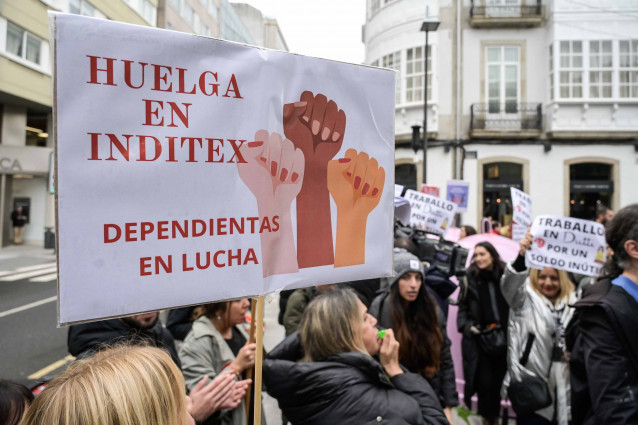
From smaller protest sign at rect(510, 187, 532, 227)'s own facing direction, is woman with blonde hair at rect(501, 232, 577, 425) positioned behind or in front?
in front

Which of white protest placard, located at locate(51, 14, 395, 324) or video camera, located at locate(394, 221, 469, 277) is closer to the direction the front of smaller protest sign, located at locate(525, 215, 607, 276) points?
the white protest placard

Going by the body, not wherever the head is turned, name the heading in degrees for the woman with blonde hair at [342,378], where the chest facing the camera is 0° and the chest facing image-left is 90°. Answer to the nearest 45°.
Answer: approximately 270°

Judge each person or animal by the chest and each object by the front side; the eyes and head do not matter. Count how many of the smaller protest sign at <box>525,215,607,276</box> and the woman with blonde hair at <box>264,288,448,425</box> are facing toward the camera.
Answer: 1

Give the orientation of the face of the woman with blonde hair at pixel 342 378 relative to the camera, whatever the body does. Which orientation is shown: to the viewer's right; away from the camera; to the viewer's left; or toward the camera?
to the viewer's right

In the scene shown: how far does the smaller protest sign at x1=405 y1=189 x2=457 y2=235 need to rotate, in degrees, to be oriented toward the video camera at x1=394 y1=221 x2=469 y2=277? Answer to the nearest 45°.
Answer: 0° — it already faces it

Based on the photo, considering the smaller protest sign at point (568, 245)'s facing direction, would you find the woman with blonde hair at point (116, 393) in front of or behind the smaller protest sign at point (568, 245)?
in front

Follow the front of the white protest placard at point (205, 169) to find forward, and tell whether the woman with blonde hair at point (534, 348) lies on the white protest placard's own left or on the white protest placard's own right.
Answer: on the white protest placard's own left

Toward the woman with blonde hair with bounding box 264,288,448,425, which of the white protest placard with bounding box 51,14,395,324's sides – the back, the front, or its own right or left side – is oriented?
left
